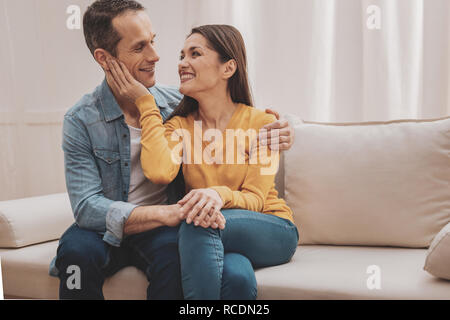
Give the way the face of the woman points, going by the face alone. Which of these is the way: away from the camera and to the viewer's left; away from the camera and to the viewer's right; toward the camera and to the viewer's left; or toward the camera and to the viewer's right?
toward the camera and to the viewer's left

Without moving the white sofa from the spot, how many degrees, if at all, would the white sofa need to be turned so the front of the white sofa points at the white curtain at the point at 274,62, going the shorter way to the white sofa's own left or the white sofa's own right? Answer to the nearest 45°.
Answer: approximately 180°

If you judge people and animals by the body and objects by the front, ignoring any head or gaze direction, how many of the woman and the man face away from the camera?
0

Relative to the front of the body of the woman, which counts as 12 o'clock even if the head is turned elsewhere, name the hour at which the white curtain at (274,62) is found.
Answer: The white curtain is roughly at 5 o'clock from the woman.
